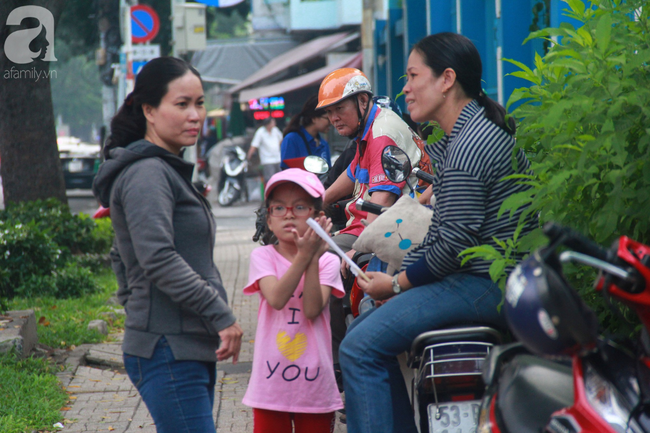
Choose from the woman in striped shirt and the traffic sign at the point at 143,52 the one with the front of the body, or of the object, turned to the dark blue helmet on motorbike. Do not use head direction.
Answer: the traffic sign

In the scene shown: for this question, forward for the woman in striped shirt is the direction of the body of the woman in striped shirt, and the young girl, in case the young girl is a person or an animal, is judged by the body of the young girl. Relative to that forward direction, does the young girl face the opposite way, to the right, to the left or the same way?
to the left

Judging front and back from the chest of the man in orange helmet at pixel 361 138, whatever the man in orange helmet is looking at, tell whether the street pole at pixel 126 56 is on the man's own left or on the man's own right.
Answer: on the man's own right

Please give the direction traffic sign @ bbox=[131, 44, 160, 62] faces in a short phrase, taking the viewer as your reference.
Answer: facing the viewer

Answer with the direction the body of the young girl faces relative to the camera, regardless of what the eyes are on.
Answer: toward the camera

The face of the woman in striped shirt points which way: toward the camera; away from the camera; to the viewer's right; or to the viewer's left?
to the viewer's left

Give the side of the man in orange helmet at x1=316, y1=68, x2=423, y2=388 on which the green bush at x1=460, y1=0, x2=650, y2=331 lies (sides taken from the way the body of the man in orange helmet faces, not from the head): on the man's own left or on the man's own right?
on the man's own left

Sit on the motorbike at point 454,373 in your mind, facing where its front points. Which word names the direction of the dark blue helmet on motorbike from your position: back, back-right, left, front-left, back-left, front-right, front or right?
back-right

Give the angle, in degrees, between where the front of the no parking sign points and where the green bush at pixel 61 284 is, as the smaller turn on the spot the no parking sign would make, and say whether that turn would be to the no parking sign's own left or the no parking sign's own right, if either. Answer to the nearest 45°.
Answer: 0° — it already faces it

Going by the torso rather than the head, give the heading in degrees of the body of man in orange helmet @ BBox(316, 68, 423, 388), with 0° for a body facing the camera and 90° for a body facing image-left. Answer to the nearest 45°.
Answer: approximately 45°

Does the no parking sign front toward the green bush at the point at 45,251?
yes

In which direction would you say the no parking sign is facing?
toward the camera

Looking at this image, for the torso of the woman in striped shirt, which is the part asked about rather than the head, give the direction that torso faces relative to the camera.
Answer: to the viewer's left

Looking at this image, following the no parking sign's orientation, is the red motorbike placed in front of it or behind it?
in front
